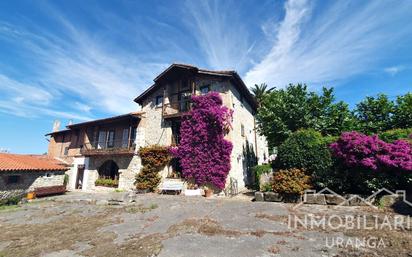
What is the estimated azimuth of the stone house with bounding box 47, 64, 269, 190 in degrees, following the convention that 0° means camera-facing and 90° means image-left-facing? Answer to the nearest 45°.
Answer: approximately 45°

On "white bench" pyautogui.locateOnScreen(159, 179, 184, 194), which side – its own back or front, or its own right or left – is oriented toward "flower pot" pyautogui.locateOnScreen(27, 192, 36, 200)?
right

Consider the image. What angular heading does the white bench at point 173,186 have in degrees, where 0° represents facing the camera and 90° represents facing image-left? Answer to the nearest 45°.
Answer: approximately 0°

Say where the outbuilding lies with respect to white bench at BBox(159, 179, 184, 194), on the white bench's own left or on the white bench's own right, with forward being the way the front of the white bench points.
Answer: on the white bench's own right

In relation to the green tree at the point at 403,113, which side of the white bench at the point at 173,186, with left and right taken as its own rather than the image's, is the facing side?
left

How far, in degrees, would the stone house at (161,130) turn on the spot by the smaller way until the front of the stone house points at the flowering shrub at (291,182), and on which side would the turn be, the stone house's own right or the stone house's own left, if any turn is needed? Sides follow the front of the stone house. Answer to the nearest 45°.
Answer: approximately 90° to the stone house's own left

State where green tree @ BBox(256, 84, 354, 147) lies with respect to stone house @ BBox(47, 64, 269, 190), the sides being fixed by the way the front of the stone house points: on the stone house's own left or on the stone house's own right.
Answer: on the stone house's own left

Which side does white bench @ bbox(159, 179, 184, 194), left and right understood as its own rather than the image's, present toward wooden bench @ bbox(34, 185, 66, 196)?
right

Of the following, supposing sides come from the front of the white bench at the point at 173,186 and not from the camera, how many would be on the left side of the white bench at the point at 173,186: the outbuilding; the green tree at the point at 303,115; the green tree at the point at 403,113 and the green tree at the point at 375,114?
3
